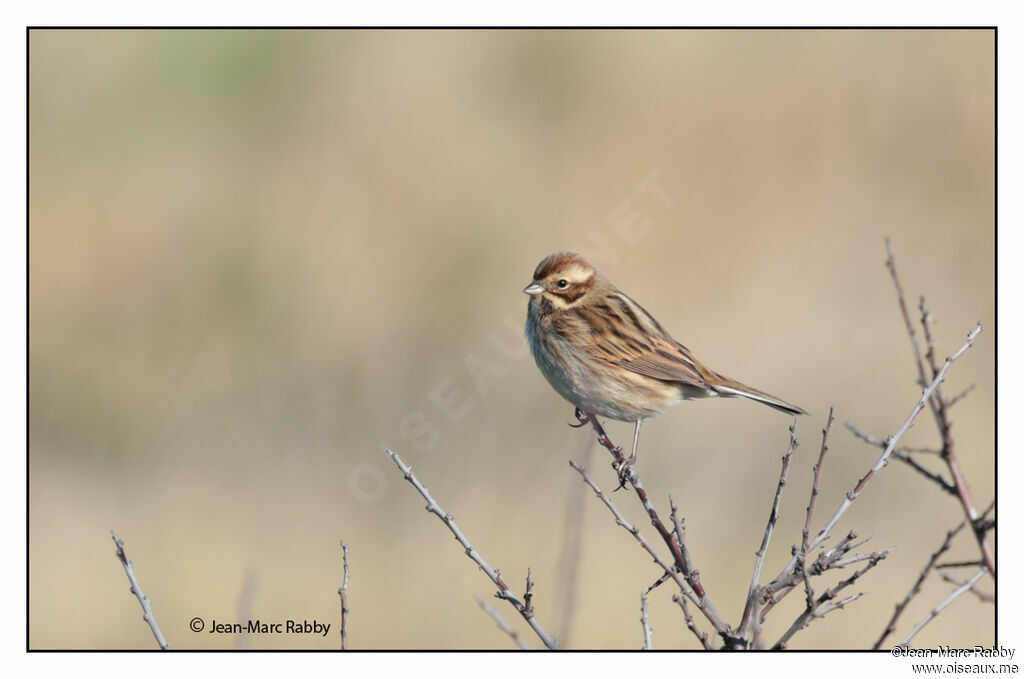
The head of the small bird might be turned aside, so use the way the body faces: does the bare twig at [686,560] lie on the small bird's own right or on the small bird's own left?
on the small bird's own left

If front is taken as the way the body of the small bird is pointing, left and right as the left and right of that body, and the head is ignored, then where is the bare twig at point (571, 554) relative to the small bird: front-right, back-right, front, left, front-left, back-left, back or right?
right

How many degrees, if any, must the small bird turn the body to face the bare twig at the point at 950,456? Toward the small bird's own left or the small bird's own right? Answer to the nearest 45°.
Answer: approximately 135° to the small bird's own left

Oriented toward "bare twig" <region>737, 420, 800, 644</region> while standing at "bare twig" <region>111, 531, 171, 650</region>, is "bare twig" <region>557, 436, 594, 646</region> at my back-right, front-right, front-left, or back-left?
front-left

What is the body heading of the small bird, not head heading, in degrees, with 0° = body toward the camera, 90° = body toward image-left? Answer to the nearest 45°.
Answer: approximately 90°

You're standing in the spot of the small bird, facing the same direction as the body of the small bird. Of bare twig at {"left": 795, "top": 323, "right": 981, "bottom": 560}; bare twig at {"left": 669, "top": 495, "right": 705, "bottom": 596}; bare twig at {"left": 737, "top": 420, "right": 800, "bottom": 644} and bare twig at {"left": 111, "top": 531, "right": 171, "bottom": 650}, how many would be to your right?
0

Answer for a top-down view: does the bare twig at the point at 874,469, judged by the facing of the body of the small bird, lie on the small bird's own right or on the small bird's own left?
on the small bird's own left
